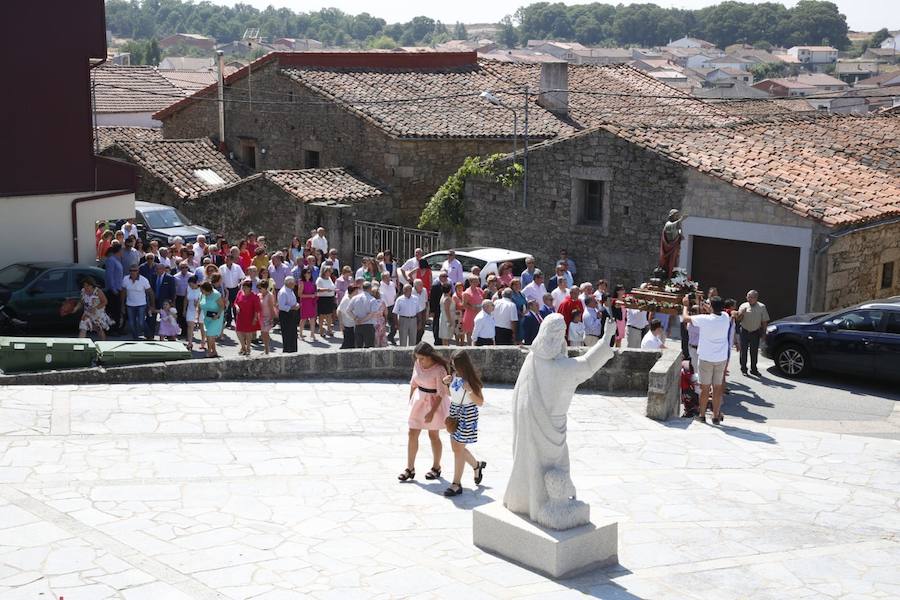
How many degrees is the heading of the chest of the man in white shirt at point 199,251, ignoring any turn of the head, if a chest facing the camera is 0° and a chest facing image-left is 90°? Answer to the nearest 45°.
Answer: approximately 315°

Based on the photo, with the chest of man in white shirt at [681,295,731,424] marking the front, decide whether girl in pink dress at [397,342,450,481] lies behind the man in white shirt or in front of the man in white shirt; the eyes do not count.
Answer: behind

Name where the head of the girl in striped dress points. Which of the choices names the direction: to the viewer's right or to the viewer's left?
to the viewer's left

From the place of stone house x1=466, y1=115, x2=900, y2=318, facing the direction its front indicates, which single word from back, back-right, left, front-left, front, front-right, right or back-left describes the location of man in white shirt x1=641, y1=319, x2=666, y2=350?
front-left

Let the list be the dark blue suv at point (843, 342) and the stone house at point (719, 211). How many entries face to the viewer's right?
0

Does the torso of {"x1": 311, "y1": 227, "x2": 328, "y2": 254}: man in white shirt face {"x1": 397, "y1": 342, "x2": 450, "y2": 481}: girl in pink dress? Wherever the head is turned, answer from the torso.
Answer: yes

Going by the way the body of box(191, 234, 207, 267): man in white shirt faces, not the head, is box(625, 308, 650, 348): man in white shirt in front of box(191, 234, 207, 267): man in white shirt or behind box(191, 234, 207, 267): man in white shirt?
in front

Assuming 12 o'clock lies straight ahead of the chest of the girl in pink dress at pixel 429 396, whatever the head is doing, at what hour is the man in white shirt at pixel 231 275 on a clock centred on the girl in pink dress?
The man in white shirt is roughly at 4 o'clock from the girl in pink dress.

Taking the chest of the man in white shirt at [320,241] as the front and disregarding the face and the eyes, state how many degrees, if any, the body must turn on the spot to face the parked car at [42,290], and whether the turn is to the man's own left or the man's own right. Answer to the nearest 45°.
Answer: approximately 45° to the man's own right

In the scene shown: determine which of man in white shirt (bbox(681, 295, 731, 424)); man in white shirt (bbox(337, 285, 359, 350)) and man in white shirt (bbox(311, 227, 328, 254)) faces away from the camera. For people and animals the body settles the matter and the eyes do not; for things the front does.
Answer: man in white shirt (bbox(681, 295, 731, 424))
